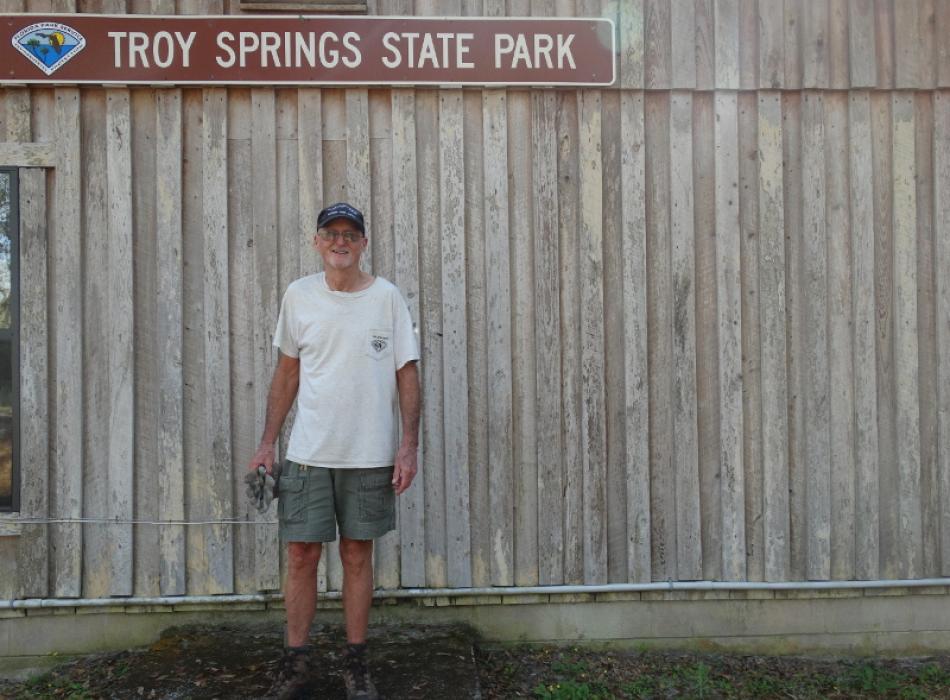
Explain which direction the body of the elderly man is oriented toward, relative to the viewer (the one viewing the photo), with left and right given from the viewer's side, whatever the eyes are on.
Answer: facing the viewer

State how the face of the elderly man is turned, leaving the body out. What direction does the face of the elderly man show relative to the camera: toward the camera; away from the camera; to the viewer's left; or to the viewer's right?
toward the camera

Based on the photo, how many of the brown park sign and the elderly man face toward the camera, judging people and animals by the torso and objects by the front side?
2

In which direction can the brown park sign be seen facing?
toward the camera

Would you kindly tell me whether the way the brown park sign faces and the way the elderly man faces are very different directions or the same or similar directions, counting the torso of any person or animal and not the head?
same or similar directions
